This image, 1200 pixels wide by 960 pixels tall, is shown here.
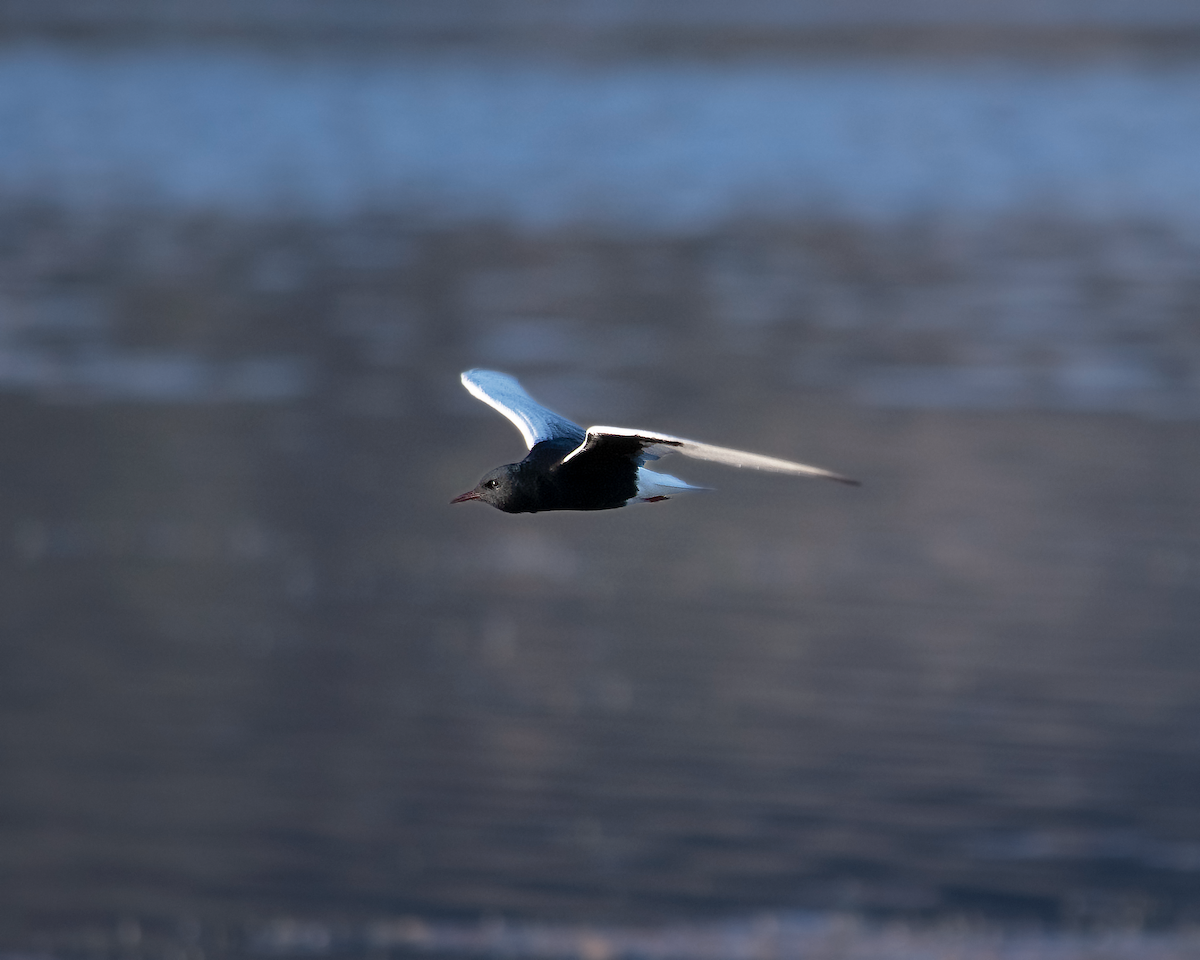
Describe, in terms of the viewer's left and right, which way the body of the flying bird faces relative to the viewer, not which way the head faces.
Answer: facing to the left of the viewer
